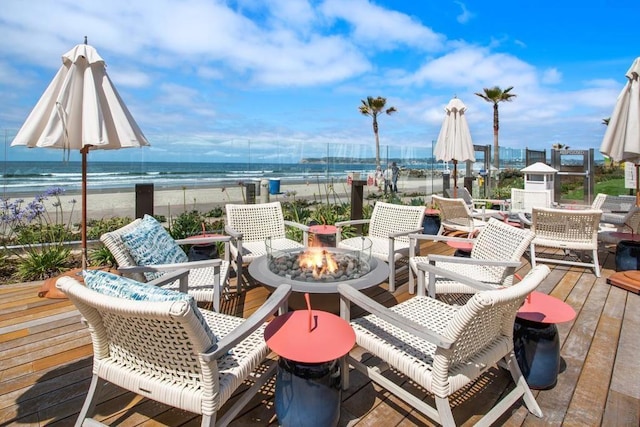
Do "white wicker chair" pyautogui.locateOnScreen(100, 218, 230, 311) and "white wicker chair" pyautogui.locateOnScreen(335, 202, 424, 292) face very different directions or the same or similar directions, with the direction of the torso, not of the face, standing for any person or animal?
very different directions

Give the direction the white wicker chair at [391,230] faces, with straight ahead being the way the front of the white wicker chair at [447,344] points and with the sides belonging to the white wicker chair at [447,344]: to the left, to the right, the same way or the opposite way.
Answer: to the left

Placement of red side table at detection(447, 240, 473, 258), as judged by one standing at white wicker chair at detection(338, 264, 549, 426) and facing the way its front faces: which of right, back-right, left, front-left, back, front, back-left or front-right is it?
front-right

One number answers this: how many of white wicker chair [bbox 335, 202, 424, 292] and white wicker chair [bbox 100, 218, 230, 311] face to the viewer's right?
1

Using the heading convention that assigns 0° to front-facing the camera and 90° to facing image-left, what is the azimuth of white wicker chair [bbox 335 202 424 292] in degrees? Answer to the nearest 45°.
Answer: approximately 45°

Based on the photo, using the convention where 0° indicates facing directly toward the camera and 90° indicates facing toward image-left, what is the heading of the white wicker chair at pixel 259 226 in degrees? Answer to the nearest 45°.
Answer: approximately 315°

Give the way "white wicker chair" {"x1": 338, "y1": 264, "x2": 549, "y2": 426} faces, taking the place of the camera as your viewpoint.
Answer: facing away from the viewer and to the left of the viewer

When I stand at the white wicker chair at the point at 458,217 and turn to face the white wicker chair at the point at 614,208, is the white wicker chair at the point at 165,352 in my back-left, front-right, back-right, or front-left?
back-right

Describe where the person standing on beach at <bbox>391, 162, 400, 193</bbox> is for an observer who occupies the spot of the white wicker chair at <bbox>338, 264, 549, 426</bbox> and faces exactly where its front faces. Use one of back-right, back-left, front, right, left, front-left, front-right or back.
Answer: front-right

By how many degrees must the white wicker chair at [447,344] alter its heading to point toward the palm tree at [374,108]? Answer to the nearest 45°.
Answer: approximately 45° to its right

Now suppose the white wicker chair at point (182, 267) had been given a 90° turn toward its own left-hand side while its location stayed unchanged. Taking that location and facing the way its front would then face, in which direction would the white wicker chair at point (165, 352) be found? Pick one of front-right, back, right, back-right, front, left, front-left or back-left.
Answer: back

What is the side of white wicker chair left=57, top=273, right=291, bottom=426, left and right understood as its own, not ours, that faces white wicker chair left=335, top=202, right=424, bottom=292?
front

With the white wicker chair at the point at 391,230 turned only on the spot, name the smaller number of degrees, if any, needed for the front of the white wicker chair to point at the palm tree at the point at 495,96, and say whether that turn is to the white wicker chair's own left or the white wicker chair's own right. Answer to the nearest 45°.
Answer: approximately 135° to the white wicker chair's own right

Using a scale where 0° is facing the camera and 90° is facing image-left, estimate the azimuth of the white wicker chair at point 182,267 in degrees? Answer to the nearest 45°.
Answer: approximately 270°

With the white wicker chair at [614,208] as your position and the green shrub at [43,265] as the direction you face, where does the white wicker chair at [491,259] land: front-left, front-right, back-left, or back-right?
front-left

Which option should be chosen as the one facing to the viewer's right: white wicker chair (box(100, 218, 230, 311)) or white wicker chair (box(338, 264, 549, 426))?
white wicker chair (box(100, 218, 230, 311))
